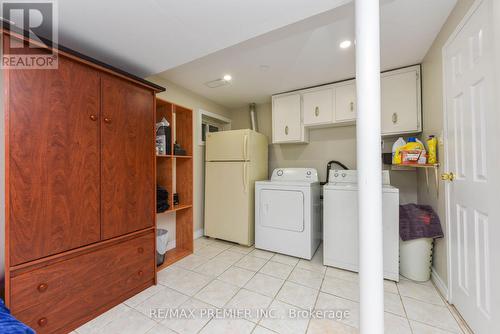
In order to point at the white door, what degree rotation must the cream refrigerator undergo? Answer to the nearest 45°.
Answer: approximately 90° to its left

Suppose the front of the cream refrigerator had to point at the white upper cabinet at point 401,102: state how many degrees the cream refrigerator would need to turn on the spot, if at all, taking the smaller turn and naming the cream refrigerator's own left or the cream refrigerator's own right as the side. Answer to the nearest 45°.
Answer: approximately 135° to the cream refrigerator's own left

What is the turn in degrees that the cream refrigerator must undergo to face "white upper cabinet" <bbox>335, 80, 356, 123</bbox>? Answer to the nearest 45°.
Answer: approximately 135° to its left

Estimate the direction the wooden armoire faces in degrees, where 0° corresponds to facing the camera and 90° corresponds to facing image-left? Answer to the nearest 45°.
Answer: approximately 315°

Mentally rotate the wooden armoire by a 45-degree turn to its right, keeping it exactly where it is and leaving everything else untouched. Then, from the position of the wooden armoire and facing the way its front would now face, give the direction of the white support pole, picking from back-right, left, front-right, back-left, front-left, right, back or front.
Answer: front-left

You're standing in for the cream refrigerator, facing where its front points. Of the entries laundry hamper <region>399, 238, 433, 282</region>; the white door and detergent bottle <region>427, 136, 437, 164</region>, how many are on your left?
3

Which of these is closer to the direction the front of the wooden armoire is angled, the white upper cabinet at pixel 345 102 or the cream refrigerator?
the white upper cabinet

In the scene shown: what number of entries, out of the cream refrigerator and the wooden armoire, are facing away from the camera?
0

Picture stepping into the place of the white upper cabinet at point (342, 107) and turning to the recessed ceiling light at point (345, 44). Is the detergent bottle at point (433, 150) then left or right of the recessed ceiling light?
left

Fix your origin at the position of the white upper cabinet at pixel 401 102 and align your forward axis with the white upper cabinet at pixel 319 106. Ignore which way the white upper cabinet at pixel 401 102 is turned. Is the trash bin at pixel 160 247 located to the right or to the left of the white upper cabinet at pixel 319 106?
left

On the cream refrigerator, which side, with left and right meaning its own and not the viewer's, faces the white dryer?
left

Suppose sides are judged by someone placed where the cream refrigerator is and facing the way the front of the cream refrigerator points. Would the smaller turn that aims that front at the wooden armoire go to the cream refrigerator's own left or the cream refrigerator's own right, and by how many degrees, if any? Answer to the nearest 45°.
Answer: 0° — it already faces it

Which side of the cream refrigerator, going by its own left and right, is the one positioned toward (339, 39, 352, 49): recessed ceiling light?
left

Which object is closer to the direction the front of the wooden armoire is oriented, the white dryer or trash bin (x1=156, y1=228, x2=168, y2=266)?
the white dryer

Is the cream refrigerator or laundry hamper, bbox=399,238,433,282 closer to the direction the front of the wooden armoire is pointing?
the laundry hamper

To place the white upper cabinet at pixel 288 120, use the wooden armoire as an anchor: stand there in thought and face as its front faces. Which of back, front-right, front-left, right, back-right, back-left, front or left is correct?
front-left

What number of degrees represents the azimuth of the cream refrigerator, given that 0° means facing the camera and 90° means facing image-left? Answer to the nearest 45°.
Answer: approximately 45°

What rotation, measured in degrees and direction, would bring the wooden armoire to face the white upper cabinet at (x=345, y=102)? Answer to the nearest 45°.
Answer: approximately 45° to its left
